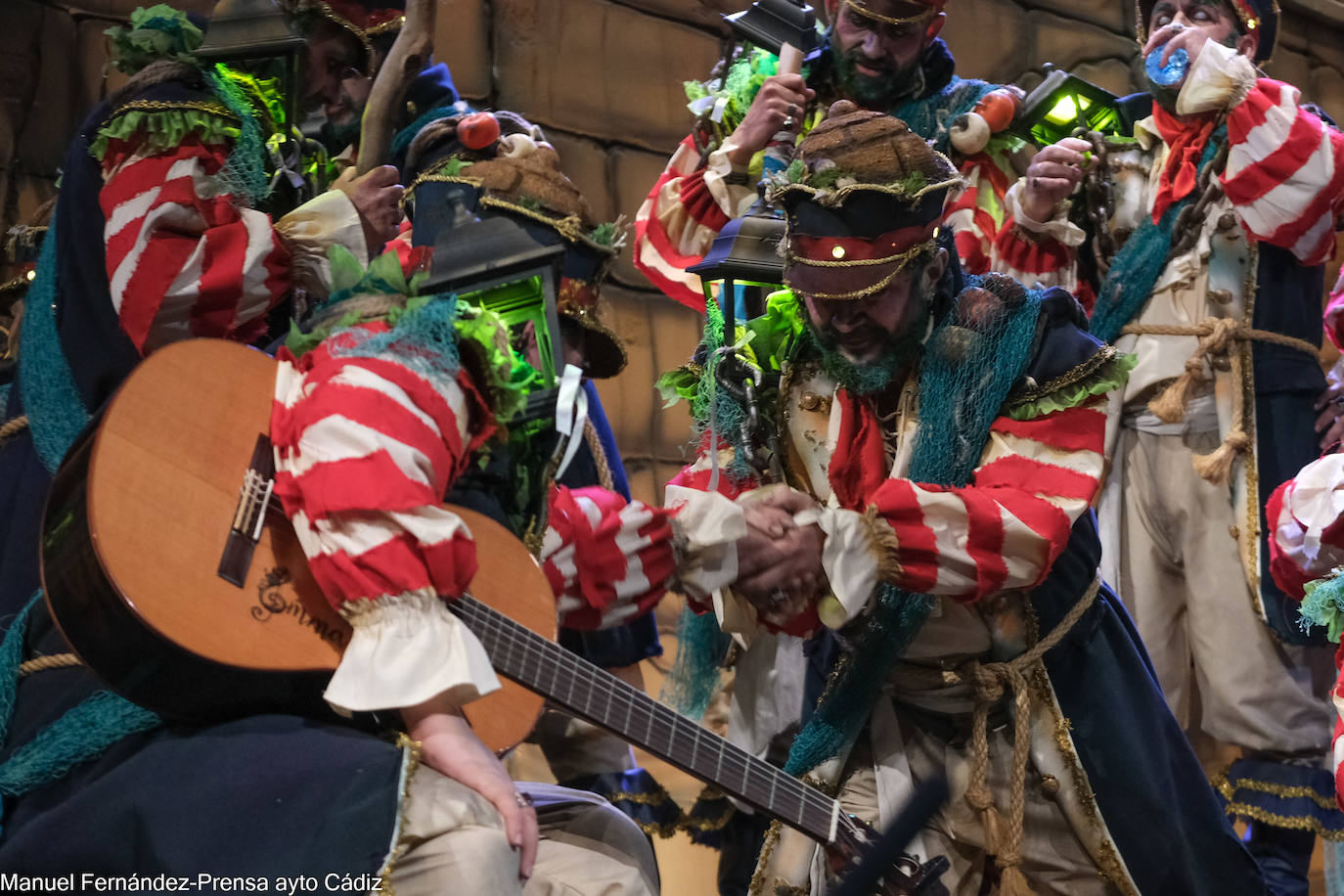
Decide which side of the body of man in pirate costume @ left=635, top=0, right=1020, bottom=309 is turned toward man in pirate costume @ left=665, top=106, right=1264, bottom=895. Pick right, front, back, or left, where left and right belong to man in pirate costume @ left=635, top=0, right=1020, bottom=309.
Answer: front

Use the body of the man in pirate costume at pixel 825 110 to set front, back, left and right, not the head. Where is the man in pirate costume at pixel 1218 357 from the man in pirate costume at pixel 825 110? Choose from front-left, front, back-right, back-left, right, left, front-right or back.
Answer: left

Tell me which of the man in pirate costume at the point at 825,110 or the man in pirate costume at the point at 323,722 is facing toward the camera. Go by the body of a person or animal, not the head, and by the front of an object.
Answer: the man in pirate costume at the point at 825,110

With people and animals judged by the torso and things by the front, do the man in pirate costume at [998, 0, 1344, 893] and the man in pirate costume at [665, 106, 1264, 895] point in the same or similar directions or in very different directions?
same or similar directions

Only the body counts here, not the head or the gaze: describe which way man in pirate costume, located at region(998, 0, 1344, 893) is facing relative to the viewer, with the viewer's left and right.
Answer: facing the viewer and to the left of the viewer

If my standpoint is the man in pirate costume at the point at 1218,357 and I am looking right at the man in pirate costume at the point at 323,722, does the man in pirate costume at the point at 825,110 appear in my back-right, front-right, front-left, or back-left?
front-right

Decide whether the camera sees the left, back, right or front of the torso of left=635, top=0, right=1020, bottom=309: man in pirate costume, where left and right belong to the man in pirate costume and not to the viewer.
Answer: front

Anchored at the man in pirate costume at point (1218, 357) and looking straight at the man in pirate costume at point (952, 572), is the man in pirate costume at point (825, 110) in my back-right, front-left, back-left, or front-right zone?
front-right

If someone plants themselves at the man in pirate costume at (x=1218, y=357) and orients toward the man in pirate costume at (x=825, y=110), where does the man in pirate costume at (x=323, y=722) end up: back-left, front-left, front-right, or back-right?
front-left

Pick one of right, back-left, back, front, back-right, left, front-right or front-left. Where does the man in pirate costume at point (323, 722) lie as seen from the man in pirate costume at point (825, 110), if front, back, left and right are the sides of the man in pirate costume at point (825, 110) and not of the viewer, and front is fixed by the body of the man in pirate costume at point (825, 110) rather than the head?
front
